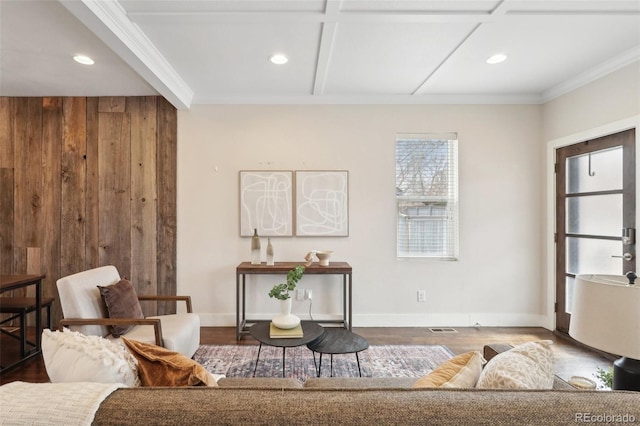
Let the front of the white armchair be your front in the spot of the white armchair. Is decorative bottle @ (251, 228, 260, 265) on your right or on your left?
on your left

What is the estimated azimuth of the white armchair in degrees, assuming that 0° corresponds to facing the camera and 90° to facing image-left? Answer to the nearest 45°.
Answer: approximately 315°

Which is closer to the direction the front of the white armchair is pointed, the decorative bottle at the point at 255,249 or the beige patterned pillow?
the beige patterned pillow

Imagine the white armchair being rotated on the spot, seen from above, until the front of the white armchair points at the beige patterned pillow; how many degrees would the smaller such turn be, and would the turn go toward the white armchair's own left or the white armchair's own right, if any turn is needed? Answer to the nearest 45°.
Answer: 0° — it already faces it

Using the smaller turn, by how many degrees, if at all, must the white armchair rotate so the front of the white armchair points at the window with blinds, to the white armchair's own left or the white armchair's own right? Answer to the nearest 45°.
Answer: approximately 45° to the white armchair's own left
